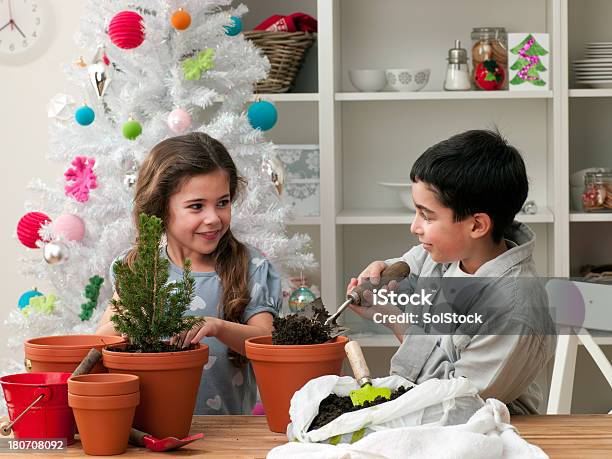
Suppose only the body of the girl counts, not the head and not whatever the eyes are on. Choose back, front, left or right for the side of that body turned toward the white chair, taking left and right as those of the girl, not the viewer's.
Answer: left

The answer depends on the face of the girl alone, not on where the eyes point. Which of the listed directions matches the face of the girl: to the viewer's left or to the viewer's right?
to the viewer's right

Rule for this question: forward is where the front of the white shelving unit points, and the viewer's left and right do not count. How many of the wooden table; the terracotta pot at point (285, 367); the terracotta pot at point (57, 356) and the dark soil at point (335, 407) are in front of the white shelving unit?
4

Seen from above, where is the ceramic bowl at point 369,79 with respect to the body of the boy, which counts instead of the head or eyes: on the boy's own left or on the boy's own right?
on the boy's own right

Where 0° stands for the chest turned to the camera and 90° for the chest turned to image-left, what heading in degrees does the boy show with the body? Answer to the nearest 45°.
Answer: approximately 45°

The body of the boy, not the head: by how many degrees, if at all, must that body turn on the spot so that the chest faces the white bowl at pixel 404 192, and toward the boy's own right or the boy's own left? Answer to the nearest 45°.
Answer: approximately 135° to the boy's own right

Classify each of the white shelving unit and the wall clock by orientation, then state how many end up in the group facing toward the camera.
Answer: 2

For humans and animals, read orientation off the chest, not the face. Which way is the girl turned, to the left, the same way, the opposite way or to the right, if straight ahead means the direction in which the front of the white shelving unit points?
the same way

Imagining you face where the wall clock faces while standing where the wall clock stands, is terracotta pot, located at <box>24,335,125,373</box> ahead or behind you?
ahead

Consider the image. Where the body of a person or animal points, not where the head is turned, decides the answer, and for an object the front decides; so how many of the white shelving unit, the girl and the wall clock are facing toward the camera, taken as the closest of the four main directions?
3

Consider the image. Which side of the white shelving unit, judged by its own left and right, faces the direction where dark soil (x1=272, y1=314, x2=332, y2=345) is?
front

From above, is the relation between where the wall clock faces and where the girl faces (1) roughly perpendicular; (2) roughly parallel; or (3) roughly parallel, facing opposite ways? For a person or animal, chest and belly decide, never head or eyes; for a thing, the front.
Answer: roughly parallel

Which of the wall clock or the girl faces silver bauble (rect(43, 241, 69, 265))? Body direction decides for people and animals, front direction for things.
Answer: the wall clock

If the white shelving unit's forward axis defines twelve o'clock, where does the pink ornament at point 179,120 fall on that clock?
The pink ornament is roughly at 1 o'clock from the white shelving unit.

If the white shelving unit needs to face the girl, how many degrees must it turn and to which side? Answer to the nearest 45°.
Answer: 0° — it already faces them

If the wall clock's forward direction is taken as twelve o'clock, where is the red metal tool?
The red metal tool is roughly at 12 o'clock from the wall clock.

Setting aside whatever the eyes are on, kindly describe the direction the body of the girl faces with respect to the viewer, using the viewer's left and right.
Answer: facing the viewer

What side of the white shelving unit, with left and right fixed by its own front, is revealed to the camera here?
front

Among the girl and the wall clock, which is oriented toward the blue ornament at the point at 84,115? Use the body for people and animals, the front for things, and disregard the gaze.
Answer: the wall clock
